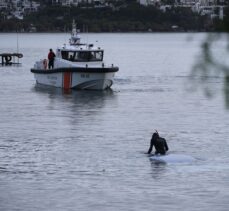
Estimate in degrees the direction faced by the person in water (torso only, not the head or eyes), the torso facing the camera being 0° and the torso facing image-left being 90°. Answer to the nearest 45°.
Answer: approximately 135°
